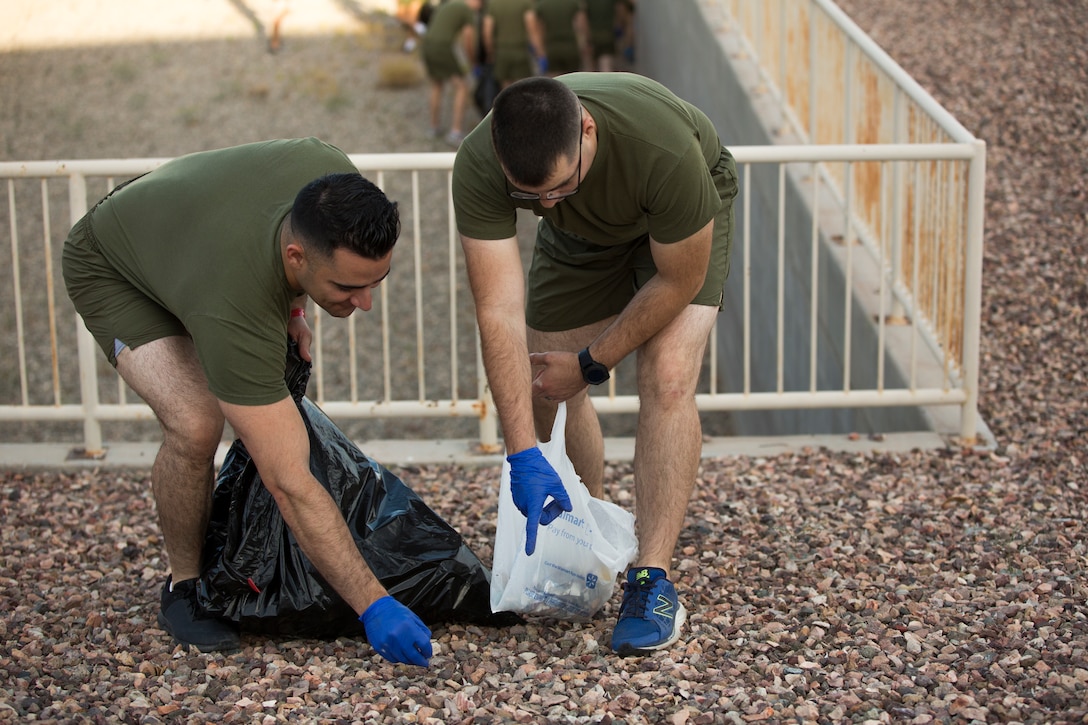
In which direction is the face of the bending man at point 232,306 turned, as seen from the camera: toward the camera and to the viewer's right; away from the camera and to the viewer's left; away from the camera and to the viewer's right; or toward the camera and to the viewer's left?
toward the camera and to the viewer's right

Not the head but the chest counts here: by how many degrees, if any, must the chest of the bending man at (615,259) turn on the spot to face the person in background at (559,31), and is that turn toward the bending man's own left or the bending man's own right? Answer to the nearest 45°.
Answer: approximately 135° to the bending man's own right

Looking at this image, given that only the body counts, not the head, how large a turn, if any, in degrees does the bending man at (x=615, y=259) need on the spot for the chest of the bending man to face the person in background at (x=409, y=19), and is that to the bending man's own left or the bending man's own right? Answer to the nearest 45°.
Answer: approximately 135° to the bending man's own right

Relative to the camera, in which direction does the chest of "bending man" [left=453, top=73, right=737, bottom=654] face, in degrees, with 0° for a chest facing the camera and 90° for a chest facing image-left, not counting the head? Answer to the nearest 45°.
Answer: approximately 45°

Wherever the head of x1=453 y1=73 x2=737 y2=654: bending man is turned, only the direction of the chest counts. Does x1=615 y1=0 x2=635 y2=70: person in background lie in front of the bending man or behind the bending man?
behind

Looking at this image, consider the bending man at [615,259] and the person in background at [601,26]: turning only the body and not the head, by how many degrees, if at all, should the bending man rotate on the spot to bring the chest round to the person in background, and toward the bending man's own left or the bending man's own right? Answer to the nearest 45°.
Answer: approximately 135° to the bending man's own right

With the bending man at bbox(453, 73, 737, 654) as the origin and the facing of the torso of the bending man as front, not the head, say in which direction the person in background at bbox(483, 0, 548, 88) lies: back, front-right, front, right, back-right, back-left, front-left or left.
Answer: back-right

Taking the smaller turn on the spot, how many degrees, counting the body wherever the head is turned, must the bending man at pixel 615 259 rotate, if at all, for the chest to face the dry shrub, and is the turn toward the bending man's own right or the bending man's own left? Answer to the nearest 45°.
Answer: approximately 135° to the bending man's own right

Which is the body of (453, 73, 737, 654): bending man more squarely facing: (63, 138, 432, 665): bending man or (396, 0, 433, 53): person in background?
the bending man

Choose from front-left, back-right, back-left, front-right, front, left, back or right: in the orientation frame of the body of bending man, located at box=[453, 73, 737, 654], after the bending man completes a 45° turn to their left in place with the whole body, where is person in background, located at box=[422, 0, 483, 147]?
back
